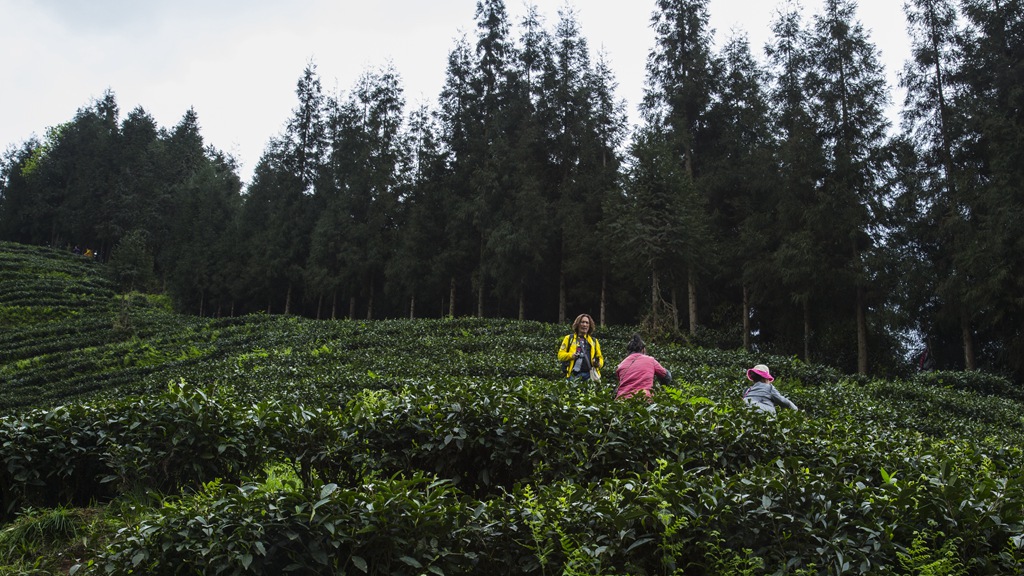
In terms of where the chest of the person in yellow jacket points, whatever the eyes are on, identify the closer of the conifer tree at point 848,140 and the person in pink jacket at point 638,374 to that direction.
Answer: the person in pink jacket

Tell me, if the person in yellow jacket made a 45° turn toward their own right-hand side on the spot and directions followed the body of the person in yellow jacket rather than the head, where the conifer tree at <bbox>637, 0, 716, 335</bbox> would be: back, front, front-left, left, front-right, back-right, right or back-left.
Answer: back-right

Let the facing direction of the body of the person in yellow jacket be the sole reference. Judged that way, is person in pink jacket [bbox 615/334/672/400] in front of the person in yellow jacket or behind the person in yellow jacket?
in front

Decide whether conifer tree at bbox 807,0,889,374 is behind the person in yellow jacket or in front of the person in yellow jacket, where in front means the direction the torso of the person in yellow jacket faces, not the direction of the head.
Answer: behind

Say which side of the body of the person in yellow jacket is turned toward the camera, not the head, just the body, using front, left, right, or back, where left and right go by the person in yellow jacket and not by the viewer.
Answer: front

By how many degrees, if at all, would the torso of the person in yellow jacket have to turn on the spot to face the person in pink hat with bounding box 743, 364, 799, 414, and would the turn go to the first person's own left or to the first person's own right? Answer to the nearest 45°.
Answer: approximately 45° to the first person's own left

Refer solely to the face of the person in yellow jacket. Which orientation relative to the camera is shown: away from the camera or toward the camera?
toward the camera
